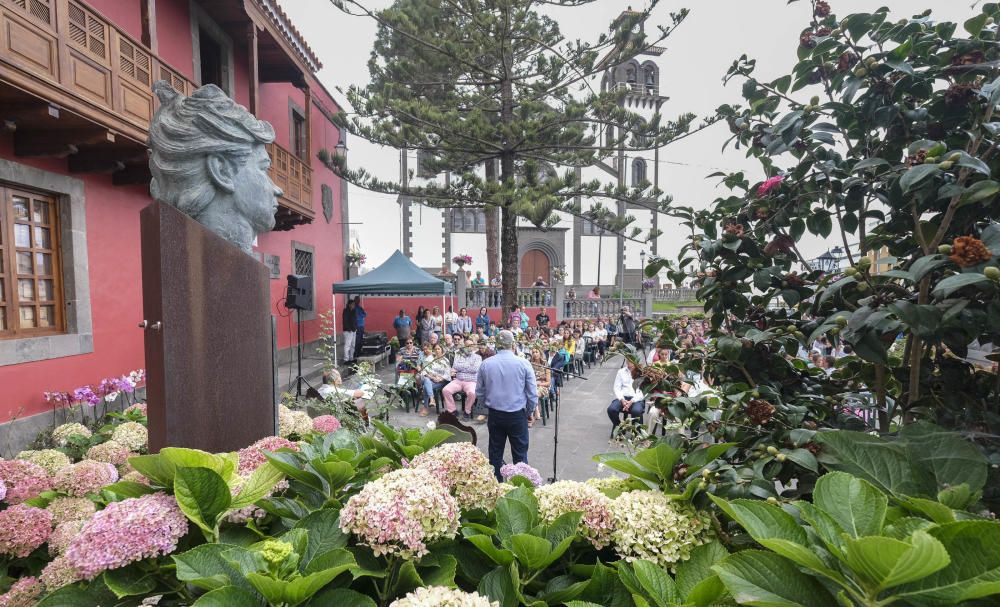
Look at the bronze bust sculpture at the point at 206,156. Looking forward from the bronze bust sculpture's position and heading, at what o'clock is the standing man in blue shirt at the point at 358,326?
The standing man in blue shirt is roughly at 11 o'clock from the bronze bust sculpture.

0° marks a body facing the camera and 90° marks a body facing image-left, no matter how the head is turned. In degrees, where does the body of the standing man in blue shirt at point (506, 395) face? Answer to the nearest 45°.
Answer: approximately 180°

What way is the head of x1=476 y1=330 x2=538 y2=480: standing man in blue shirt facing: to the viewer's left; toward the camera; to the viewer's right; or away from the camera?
away from the camera

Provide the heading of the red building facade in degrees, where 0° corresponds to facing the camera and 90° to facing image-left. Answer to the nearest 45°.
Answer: approximately 315°

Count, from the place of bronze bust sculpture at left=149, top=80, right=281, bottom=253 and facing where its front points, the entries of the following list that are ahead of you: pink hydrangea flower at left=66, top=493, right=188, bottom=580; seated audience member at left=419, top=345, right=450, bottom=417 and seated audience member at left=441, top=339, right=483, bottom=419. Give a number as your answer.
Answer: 2

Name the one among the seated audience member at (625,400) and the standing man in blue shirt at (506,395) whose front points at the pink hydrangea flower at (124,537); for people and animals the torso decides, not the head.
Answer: the seated audience member

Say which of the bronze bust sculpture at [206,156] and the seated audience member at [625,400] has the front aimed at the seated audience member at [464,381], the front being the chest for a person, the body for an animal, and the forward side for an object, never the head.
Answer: the bronze bust sculpture

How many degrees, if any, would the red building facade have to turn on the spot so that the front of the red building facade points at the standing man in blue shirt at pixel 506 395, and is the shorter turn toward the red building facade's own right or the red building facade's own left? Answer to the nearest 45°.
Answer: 0° — it already faces them

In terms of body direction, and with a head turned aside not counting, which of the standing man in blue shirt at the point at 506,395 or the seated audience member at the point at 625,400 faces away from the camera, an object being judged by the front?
the standing man in blue shirt

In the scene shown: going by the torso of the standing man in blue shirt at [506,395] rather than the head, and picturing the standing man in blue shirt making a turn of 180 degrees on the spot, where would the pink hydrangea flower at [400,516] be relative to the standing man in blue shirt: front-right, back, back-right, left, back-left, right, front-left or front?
front
